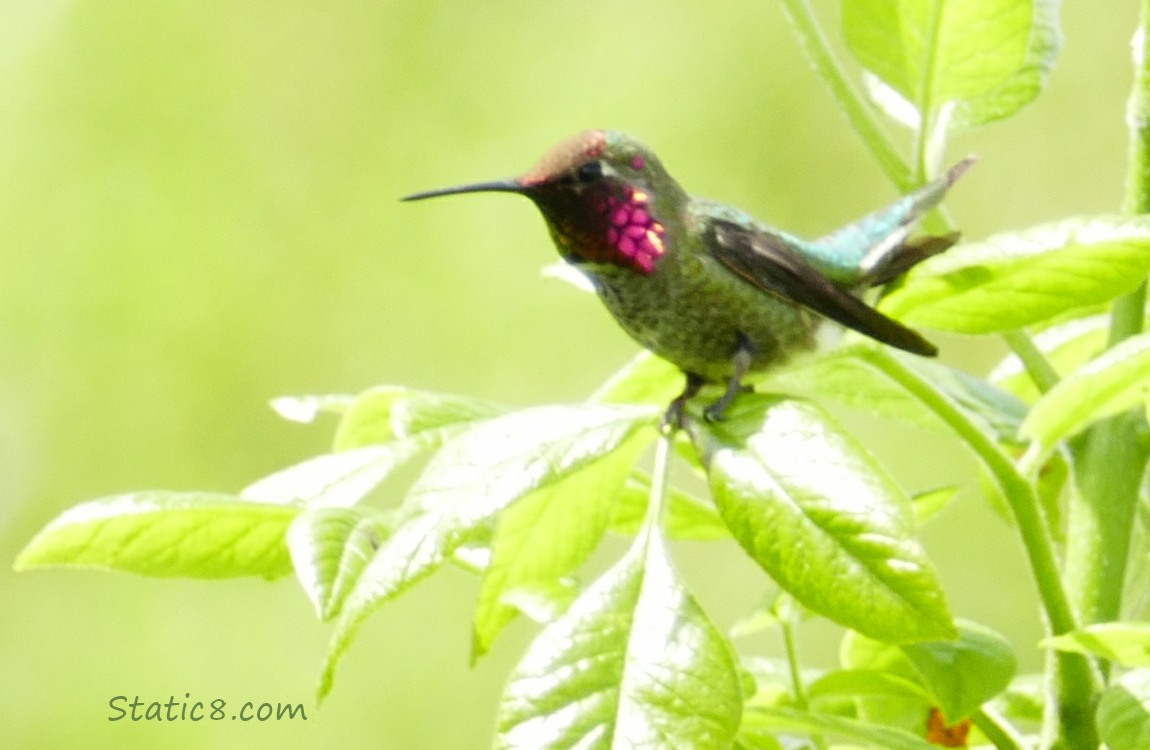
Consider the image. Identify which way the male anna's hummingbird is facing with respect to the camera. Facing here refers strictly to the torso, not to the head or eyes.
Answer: to the viewer's left
